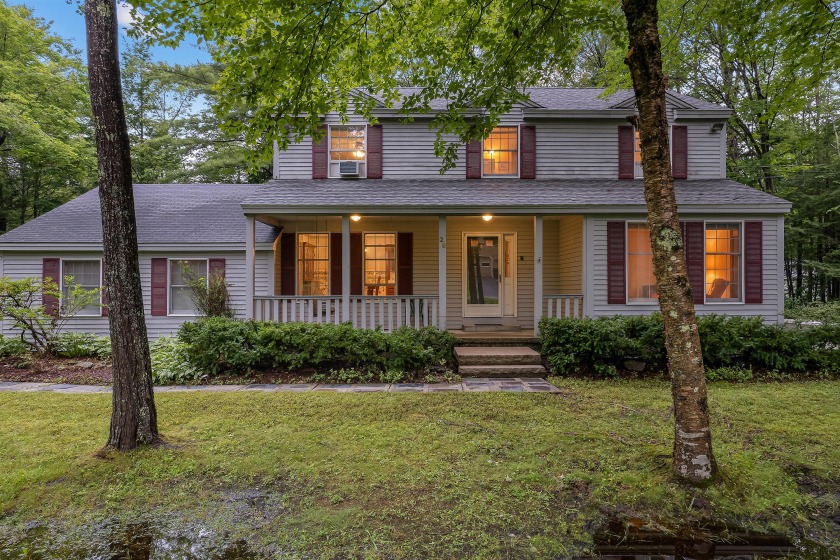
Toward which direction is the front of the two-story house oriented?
toward the camera

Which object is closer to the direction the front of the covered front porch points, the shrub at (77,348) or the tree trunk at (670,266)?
the tree trunk

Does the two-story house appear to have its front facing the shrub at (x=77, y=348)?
no

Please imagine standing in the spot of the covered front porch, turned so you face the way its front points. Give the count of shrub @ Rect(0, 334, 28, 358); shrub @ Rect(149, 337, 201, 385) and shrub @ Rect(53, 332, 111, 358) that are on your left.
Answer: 0

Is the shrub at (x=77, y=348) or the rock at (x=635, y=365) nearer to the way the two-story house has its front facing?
the rock

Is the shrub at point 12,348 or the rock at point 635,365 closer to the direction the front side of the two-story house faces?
the rock

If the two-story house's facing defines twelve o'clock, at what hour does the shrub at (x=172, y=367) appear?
The shrub is roughly at 2 o'clock from the two-story house.

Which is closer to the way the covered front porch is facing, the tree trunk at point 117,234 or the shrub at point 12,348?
the tree trunk

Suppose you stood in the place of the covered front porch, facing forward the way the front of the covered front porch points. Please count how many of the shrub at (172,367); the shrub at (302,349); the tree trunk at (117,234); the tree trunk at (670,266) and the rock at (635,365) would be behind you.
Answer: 0

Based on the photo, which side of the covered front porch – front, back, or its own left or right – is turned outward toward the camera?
front

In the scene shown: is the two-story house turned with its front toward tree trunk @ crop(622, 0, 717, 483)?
yes
